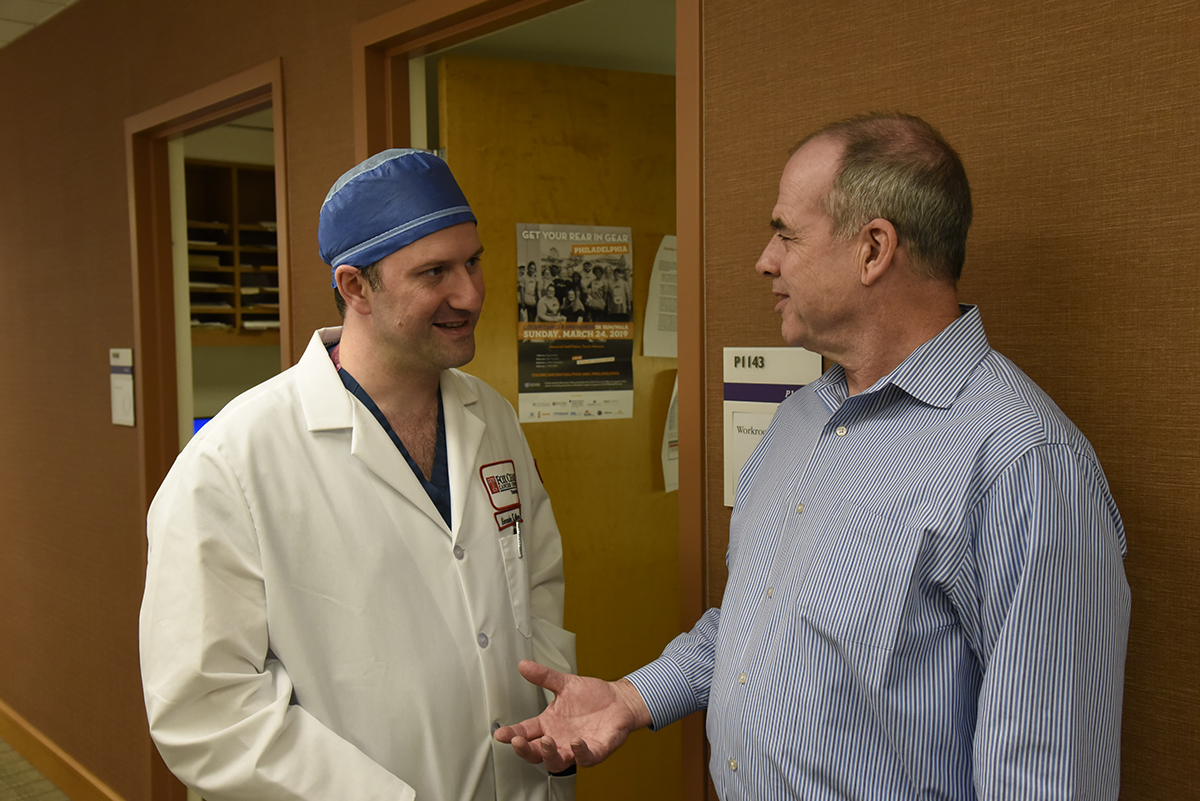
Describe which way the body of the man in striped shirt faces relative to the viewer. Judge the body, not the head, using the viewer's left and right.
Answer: facing the viewer and to the left of the viewer

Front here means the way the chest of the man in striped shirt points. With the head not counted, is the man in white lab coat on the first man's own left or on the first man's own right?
on the first man's own right

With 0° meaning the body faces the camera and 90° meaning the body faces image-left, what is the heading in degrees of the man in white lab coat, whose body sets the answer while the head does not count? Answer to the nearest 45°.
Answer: approximately 315°

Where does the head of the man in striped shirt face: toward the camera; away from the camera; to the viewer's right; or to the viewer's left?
to the viewer's left

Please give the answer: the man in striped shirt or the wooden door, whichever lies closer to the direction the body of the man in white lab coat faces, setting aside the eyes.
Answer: the man in striped shirt

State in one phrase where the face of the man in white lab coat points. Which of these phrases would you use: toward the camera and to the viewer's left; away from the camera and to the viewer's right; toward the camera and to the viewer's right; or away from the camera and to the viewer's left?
toward the camera and to the viewer's right

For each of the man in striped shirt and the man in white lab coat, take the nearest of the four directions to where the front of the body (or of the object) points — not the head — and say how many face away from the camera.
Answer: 0

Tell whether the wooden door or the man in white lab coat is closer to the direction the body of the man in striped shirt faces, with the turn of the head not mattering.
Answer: the man in white lab coat

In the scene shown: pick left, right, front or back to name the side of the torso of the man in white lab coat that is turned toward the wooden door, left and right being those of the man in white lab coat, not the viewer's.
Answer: left

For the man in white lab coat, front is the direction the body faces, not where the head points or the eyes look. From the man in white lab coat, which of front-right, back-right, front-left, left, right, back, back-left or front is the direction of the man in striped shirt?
front
